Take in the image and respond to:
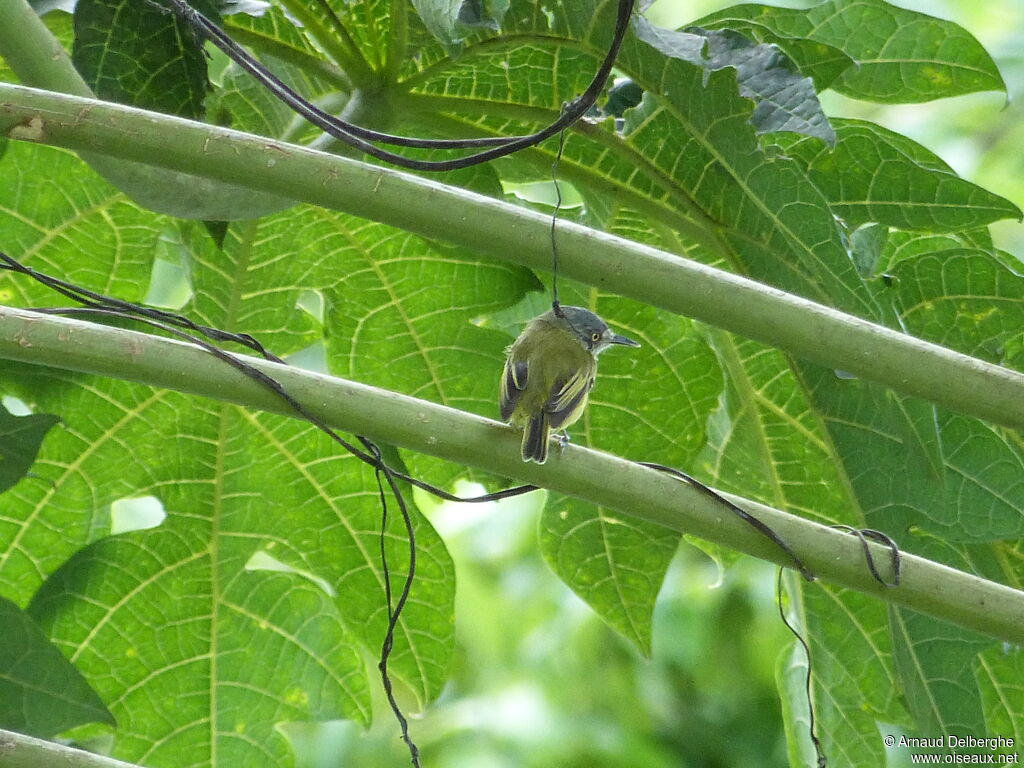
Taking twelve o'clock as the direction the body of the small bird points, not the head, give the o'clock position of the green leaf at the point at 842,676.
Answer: The green leaf is roughly at 2 o'clock from the small bird.

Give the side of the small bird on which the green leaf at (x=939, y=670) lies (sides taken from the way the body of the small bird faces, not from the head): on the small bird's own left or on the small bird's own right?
on the small bird's own right

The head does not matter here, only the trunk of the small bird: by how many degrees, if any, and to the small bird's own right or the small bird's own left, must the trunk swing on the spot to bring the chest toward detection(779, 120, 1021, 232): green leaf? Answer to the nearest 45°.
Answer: approximately 45° to the small bird's own right

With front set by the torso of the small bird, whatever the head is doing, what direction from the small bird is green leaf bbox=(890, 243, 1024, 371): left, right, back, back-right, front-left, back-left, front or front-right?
front-right

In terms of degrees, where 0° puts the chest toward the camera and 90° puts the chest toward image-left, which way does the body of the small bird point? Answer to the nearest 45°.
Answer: approximately 225°
